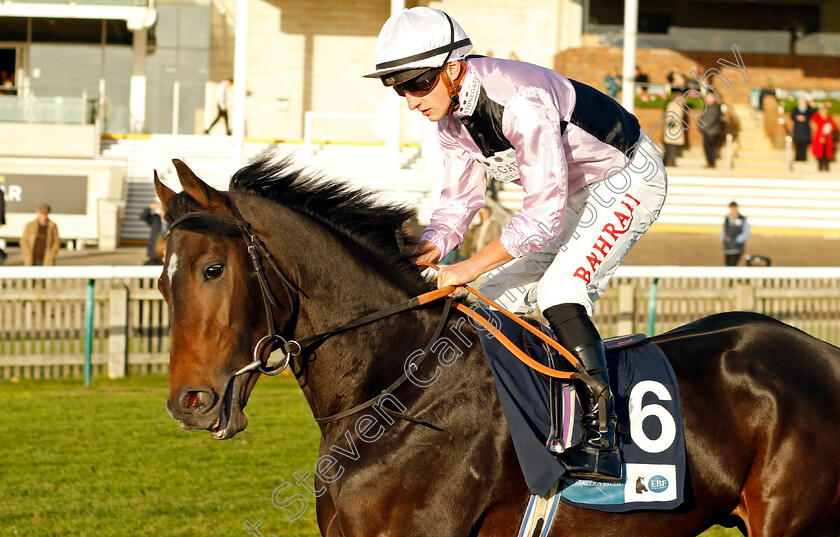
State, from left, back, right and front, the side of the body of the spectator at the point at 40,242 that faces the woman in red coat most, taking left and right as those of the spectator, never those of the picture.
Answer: left

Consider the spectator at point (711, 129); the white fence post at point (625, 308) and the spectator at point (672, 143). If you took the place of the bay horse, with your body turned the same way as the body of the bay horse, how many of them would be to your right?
3

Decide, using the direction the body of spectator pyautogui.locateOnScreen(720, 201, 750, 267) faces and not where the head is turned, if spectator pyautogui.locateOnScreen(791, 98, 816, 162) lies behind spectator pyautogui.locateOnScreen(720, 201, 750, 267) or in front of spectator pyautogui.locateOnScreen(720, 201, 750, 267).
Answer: behind

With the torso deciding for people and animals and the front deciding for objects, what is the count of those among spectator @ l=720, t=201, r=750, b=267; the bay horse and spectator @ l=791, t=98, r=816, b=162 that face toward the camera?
2

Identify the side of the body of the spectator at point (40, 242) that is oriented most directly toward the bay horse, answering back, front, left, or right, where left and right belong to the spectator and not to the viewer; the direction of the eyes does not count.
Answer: front

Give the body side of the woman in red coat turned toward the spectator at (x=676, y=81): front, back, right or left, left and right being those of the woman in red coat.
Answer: right

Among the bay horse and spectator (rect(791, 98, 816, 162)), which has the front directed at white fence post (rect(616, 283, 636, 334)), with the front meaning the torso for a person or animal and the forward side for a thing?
the spectator

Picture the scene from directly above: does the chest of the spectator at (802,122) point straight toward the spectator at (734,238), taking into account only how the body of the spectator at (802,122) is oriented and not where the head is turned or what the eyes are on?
yes

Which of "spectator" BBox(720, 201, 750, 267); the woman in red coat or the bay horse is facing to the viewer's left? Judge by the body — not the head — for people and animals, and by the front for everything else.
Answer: the bay horse

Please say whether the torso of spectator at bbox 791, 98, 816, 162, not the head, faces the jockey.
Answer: yes

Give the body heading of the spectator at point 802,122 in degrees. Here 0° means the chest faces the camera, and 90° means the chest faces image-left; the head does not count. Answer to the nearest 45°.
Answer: approximately 0°

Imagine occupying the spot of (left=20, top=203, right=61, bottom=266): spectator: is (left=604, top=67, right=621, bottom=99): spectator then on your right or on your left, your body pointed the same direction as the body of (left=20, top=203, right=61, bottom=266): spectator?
on your left

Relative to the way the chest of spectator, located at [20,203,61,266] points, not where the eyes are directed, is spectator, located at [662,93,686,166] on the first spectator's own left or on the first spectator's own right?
on the first spectator's own left

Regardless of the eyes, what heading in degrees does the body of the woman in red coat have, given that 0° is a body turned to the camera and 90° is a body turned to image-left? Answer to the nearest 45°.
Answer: approximately 0°
